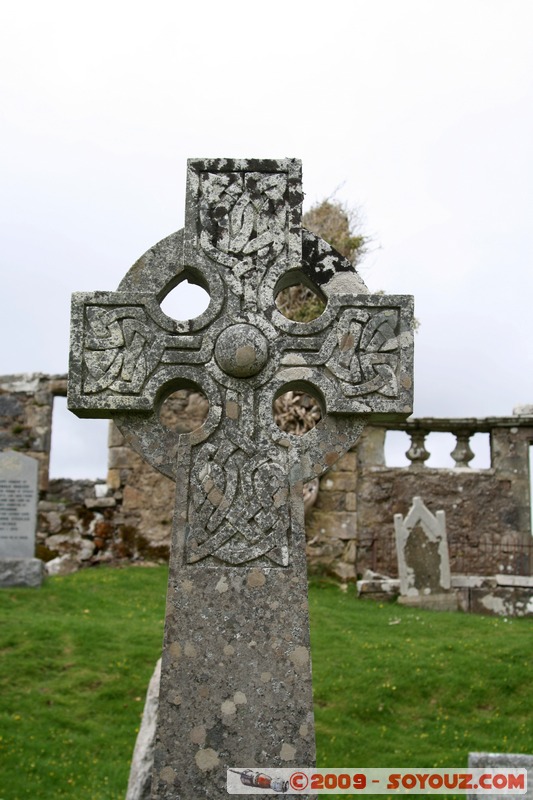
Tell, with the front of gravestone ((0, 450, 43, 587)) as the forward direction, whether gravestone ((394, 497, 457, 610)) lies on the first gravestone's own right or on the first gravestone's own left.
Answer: on the first gravestone's own left

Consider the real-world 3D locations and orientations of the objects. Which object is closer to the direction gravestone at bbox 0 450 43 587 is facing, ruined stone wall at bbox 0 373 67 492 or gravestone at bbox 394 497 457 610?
the gravestone

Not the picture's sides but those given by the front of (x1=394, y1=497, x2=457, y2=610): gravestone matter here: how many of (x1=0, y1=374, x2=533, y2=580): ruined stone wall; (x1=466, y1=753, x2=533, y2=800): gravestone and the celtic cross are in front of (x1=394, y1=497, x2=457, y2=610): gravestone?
2

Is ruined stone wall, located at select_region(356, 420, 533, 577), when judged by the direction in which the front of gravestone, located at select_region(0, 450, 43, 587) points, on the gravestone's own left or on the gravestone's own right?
on the gravestone's own left

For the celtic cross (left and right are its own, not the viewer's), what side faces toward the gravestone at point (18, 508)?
back

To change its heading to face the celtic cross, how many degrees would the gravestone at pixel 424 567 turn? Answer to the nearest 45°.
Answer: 0° — it already faces it

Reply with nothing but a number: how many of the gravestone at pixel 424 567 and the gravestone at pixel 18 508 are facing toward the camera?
2

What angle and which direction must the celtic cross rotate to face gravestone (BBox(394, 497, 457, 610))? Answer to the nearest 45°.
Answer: approximately 180°

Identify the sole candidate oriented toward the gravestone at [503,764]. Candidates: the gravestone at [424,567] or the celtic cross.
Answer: the gravestone at [424,567]
